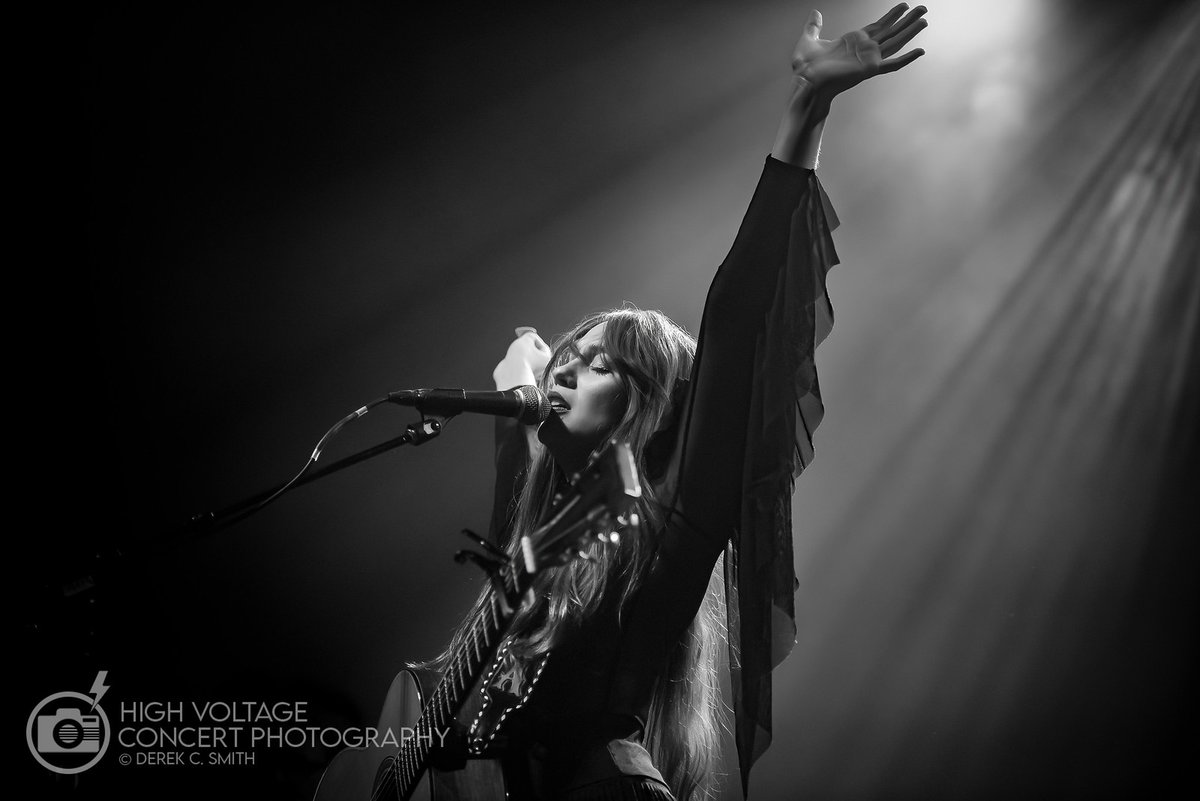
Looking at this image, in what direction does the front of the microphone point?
to the viewer's right
